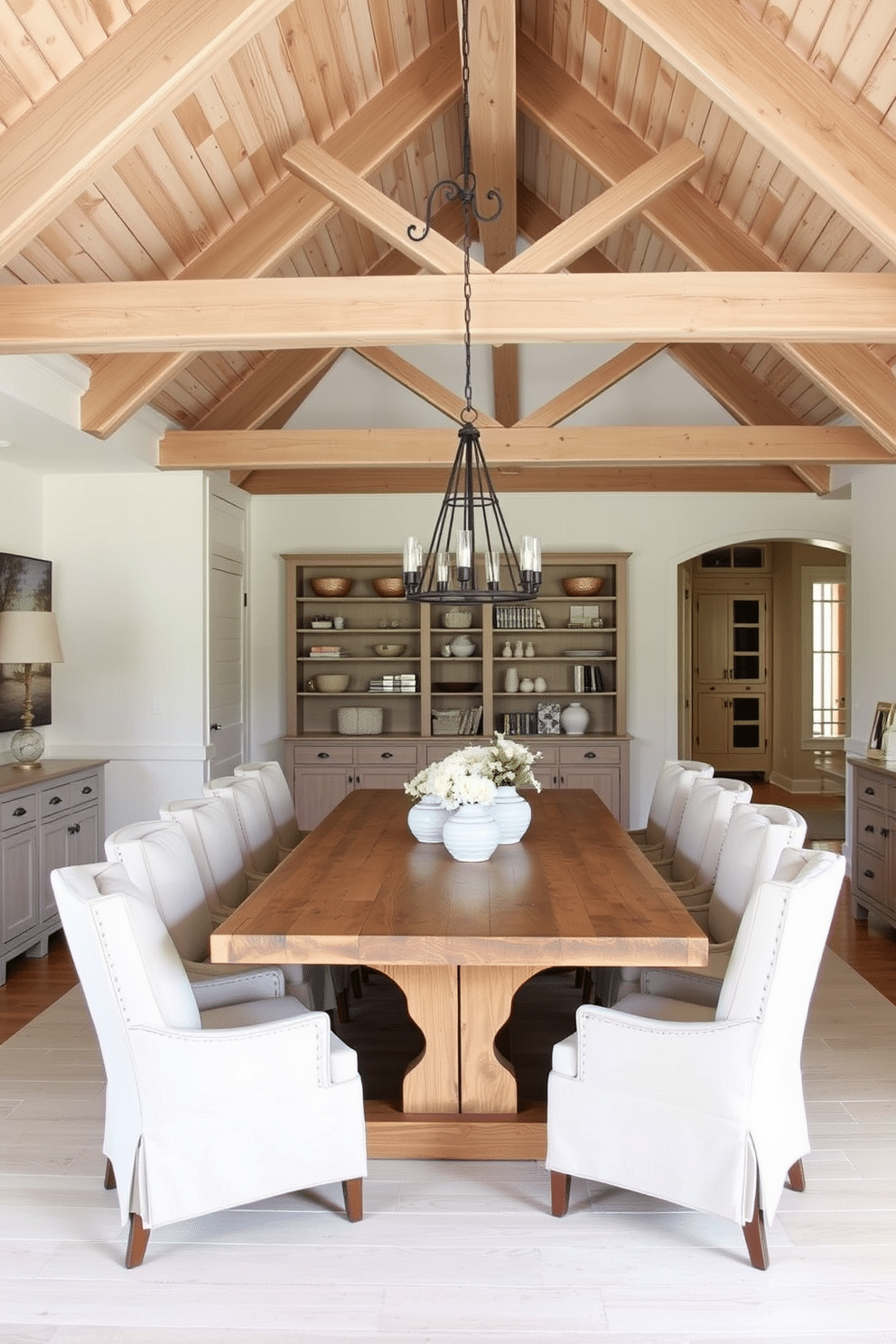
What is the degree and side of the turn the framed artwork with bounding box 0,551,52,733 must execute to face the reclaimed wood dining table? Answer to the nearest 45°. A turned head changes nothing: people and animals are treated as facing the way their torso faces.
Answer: approximately 45° to its right

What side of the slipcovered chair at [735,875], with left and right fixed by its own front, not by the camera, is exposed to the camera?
left

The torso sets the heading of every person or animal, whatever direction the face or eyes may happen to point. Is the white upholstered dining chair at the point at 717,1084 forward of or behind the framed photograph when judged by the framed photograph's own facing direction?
forward

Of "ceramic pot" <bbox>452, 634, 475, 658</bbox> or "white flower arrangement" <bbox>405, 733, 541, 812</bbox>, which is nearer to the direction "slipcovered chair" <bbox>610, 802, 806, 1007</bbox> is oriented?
the white flower arrangement

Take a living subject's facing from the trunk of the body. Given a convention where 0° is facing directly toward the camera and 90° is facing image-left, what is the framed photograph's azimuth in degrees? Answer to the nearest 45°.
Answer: approximately 45°

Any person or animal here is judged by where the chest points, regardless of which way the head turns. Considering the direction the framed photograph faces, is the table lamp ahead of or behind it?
ahead

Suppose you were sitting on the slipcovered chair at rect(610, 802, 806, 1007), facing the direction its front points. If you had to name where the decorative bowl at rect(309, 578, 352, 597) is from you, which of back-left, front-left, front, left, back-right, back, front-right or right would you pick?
front-right

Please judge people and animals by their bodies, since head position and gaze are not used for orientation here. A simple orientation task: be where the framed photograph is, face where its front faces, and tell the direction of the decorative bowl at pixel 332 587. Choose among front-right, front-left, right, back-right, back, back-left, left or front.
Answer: front-right

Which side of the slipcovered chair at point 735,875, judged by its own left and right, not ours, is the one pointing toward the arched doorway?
right

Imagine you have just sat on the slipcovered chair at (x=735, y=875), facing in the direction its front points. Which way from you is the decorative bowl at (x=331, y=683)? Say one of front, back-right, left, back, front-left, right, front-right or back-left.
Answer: front-right

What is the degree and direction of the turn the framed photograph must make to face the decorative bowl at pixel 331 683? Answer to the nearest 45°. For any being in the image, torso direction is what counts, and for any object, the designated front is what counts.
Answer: approximately 45° to its right

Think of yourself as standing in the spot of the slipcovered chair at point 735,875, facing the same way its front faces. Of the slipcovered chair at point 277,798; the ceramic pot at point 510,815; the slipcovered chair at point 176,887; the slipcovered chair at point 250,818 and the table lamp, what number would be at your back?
0

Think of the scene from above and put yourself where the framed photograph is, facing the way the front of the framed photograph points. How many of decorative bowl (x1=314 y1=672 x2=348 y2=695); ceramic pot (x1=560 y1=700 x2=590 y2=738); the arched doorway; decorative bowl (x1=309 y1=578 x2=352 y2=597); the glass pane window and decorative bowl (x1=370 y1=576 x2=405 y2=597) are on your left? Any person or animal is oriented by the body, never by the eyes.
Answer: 0

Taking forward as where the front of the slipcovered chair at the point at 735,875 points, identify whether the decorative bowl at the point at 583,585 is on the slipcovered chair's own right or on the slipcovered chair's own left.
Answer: on the slipcovered chair's own right

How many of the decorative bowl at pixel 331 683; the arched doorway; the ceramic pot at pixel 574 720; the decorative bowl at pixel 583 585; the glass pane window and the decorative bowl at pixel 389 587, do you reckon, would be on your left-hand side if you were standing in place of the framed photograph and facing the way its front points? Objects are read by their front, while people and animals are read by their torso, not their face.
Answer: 0

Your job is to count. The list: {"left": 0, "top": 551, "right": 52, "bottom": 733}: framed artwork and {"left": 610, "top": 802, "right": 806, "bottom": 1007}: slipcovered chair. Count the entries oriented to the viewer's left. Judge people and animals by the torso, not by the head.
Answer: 1

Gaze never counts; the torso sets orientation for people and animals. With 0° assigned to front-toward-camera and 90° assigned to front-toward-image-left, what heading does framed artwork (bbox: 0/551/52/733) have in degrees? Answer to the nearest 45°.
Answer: approximately 315°

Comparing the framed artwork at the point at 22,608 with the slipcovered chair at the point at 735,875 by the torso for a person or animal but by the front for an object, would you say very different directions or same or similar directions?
very different directions

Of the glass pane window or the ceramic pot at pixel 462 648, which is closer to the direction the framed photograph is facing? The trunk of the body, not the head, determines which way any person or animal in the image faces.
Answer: the ceramic pot
